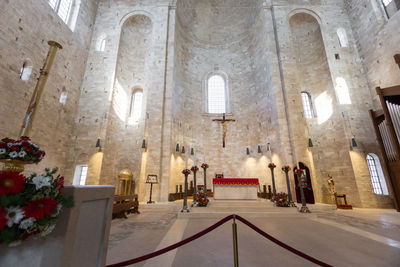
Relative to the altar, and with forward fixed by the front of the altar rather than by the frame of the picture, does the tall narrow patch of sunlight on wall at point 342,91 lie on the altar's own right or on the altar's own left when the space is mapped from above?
on the altar's own left

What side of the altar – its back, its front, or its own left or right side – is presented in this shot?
front

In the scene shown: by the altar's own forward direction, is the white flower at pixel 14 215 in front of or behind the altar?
in front

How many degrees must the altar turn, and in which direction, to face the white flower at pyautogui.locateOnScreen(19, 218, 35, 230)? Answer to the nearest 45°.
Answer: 0° — it already faces it

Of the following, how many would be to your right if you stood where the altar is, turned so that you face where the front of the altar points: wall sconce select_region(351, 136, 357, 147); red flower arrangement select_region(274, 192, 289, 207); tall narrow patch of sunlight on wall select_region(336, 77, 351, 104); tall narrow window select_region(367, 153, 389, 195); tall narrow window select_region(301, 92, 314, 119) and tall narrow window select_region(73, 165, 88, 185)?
1

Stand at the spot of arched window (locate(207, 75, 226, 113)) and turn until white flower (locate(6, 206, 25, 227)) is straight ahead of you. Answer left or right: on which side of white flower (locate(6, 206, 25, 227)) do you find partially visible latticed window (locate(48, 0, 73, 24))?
right

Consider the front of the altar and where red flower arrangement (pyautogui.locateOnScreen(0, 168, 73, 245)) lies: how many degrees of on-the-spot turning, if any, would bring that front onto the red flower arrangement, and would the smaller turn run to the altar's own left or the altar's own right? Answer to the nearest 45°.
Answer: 0° — it already faces it

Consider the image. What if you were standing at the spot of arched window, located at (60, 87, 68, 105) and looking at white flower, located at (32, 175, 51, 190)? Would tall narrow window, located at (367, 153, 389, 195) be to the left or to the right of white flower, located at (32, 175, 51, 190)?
left

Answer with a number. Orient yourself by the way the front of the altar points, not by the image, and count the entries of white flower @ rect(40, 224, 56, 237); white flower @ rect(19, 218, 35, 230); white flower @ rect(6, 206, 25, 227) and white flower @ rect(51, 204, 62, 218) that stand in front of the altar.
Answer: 4

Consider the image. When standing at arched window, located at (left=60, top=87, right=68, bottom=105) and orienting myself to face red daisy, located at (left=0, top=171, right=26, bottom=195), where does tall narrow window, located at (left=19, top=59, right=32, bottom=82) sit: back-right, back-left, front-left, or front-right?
front-right

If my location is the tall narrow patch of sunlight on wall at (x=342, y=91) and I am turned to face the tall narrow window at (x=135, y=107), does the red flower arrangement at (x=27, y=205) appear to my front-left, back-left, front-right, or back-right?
front-left

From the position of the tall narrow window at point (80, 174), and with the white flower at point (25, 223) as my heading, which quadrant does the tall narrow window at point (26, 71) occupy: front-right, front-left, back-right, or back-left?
front-right

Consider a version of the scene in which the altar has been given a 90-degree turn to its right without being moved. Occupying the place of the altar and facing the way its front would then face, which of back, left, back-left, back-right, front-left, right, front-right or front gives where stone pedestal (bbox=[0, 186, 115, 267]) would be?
left

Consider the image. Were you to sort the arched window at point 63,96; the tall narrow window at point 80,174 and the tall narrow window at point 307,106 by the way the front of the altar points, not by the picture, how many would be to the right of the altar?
2

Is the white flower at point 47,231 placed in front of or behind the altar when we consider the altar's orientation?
in front

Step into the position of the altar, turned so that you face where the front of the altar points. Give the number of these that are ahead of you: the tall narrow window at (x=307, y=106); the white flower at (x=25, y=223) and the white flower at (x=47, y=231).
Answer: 2

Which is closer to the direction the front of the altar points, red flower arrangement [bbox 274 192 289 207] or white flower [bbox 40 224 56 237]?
the white flower
